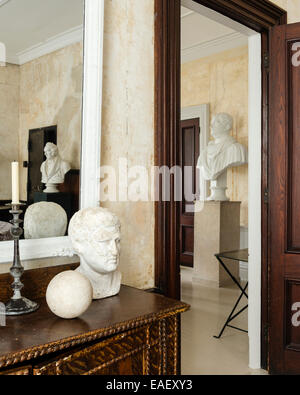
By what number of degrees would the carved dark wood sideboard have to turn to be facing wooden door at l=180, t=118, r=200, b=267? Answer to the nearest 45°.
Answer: approximately 135° to its left

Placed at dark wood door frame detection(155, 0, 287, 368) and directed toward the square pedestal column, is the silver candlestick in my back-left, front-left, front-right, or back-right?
back-left

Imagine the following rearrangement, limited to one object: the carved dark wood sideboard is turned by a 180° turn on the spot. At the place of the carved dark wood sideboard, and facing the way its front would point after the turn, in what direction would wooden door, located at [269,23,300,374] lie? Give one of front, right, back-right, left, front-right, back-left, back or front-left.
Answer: right

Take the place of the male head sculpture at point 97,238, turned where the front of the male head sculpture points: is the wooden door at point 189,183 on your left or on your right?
on your left

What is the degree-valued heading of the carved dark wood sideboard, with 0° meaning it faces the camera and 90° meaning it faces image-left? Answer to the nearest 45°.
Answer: approximately 315°

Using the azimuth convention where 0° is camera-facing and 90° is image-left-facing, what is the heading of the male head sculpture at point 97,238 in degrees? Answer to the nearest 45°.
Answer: approximately 315°

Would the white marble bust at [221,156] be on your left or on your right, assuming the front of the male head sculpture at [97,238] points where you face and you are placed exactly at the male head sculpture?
on your left
